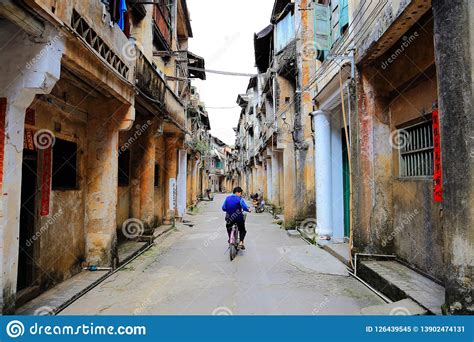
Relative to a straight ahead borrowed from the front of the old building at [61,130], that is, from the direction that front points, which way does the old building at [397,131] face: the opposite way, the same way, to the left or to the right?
the opposite way

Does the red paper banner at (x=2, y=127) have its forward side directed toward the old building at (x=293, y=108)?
no

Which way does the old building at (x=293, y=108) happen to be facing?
to the viewer's left

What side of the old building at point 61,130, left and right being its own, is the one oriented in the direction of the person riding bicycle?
front

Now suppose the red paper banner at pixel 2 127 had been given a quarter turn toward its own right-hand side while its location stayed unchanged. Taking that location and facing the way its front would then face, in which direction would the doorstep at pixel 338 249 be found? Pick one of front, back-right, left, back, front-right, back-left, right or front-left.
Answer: back-left

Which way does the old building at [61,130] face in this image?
to the viewer's right

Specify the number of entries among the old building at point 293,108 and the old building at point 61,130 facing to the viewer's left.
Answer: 1

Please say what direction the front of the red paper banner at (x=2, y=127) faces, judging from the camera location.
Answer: facing the viewer and to the right of the viewer

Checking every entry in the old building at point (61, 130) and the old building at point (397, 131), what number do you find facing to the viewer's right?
1

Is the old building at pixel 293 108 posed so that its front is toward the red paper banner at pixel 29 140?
no

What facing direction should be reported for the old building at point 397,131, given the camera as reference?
facing the viewer and to the left of the viewer

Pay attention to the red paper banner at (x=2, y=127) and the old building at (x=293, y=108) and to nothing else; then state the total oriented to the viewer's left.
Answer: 1

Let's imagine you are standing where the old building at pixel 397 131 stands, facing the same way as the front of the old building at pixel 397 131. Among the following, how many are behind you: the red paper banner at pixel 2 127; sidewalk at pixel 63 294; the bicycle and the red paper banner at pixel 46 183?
0

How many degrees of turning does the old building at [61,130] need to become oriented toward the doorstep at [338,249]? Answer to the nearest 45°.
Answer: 0° — it already faces it

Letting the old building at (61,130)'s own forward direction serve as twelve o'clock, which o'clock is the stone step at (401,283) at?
The stone step is roughly at 1 o'clock from the old building.
